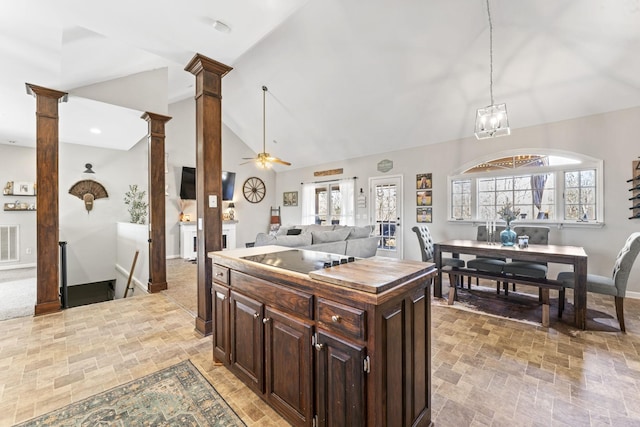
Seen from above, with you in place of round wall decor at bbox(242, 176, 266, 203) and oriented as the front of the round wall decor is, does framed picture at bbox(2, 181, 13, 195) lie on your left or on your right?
on your right

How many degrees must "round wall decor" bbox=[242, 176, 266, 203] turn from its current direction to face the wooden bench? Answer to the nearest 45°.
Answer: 0° — it already faces it

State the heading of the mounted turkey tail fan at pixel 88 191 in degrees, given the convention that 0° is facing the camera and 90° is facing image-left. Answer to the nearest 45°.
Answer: approximately 0°

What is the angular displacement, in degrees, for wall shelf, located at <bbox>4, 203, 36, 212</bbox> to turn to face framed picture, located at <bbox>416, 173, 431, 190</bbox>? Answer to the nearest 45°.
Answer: approximately 45° to its left

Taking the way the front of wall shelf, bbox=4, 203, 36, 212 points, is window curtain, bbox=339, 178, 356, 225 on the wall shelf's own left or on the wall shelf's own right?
on the wall shelf's own left

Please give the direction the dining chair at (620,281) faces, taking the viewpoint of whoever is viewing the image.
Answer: facing to the left of the viewer

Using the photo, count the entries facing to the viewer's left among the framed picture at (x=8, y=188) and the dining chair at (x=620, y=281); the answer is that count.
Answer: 1
